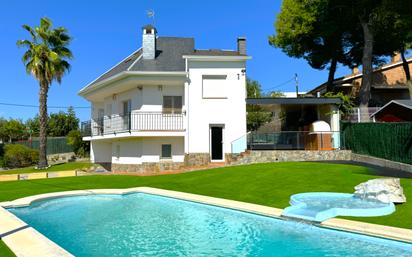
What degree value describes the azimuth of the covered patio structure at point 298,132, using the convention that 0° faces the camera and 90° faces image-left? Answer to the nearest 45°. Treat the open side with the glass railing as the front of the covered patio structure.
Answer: approximately 0°

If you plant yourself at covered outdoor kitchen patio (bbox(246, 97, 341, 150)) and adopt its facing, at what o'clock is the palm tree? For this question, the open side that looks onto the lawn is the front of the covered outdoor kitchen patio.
The palm tree is roughly at 3 o'clock from the covered outdoor kitchen patio.

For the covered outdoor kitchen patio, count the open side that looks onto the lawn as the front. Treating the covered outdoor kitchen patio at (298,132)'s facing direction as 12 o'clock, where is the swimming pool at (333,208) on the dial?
The swimming pool is roughly at 12 o'clock from the covered outdoor kitchen patio.

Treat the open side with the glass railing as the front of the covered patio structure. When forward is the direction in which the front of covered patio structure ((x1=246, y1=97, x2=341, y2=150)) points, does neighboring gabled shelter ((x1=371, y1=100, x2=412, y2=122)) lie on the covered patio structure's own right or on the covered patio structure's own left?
on the covered patio structure's own left

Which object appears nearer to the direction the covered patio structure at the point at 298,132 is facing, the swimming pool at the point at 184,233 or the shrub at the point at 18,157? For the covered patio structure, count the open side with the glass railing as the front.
the swimming pool

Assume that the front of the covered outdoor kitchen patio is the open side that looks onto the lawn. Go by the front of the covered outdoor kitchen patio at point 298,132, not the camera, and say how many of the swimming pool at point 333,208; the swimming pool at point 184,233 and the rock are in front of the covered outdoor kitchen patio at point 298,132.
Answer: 3

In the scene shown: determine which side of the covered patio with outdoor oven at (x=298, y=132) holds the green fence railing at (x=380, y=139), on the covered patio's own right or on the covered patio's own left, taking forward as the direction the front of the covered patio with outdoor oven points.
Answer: on the covered patio's own left

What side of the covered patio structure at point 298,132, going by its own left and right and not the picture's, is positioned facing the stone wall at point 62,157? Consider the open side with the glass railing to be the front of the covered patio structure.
right
